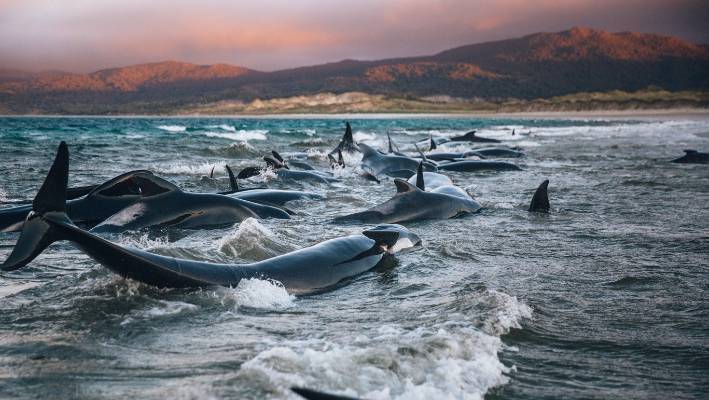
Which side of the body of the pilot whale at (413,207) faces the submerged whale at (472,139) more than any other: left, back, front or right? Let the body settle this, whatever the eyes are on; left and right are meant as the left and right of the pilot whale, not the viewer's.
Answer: left

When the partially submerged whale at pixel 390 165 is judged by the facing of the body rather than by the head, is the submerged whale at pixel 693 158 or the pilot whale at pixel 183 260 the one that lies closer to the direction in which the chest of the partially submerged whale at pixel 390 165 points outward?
the submerged whale

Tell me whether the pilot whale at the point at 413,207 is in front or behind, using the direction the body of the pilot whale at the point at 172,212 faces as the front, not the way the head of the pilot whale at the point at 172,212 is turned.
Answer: in front

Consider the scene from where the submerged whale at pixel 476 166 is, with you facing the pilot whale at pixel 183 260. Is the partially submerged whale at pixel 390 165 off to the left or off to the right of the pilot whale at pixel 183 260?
right

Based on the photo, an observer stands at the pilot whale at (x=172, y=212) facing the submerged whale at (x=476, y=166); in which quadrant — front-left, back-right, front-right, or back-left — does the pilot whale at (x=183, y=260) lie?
back-right

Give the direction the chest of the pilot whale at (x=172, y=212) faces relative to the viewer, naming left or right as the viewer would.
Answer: facing to the right of the viewer

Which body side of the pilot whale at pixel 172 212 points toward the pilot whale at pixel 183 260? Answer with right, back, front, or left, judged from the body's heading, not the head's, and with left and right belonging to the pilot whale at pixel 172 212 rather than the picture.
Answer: right

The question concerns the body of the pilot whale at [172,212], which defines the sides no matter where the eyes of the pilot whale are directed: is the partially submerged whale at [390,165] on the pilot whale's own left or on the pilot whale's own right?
on the pilot whale's own left

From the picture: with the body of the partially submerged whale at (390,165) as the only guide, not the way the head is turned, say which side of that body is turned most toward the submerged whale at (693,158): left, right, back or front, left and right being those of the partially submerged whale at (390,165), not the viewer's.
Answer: front

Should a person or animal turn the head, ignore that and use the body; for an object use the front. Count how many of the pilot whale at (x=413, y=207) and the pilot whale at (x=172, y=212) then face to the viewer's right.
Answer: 2

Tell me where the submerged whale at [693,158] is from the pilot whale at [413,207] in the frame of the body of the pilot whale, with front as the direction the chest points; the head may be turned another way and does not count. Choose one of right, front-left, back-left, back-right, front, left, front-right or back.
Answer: front-left

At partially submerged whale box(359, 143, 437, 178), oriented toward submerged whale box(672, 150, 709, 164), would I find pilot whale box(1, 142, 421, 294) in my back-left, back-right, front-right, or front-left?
back-right

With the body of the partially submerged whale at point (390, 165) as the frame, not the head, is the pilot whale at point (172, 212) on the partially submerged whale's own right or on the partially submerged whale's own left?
on the partially submerged whale's own right

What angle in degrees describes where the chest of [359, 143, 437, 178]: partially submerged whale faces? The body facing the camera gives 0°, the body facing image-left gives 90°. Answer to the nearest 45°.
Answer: approximately 270°

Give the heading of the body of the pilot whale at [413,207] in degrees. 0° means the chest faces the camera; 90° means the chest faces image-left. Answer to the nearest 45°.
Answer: approximately 270°

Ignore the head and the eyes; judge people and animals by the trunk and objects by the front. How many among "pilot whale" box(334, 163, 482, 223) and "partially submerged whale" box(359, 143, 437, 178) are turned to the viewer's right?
2
